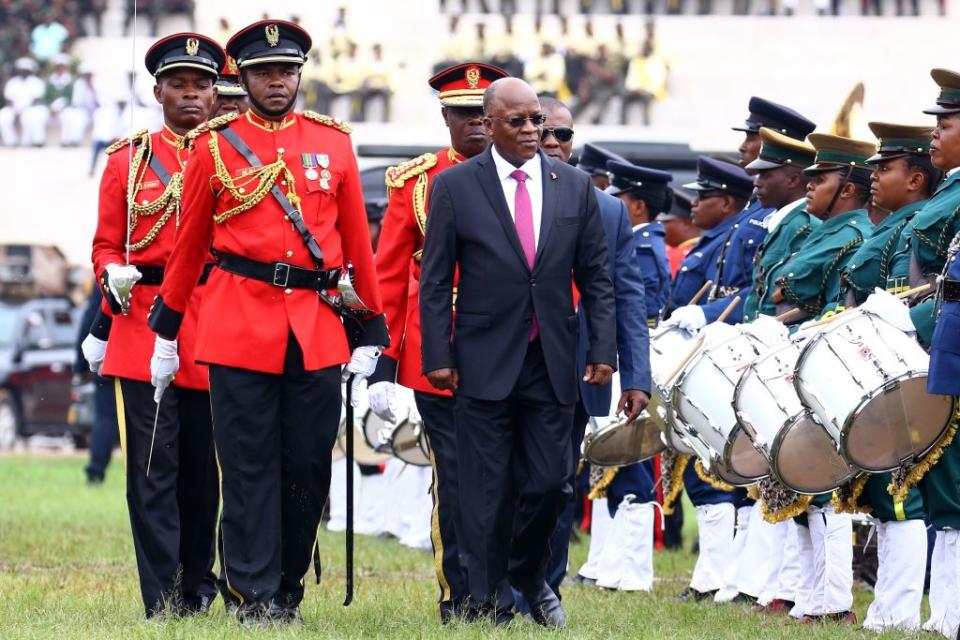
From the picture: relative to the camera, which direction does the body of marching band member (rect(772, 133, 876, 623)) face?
to the viewer's left

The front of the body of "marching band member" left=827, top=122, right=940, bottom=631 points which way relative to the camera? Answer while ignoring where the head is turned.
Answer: to the viewer's left

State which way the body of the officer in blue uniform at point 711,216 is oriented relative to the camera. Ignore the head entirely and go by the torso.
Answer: to the viewer's left

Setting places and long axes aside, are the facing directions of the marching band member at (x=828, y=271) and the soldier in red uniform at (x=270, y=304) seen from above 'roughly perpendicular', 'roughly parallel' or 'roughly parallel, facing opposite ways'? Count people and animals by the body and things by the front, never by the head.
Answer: roughly perpendicular

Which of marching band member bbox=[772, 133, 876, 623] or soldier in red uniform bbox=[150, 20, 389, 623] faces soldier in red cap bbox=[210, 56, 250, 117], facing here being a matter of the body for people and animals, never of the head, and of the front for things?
the marching band member

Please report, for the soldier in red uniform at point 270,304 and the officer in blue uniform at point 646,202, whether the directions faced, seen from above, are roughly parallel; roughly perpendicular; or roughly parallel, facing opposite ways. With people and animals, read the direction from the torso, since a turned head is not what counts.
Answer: roughly perpendicular

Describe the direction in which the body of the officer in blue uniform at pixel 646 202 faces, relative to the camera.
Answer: to the viewer's left

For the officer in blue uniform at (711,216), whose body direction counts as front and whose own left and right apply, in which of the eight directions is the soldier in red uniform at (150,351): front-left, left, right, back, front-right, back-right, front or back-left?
front-left

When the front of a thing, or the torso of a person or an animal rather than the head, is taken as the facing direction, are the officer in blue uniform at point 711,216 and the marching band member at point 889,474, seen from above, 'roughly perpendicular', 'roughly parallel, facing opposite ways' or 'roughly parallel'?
roughly parallel

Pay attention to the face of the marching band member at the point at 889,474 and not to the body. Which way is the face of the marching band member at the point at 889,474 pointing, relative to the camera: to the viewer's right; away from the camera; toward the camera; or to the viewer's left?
to the viewer's left

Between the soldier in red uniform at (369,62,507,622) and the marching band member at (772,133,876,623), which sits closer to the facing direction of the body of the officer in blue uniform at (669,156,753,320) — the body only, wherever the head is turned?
the soldier in red uniform

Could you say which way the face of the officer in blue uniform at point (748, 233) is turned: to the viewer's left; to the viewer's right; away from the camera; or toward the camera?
to the viewer's left

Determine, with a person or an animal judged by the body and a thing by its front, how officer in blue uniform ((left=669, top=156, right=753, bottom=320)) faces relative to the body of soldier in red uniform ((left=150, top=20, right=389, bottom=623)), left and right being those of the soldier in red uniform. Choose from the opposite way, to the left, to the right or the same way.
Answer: to the right

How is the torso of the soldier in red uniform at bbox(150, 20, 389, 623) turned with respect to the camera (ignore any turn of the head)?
toward the camera

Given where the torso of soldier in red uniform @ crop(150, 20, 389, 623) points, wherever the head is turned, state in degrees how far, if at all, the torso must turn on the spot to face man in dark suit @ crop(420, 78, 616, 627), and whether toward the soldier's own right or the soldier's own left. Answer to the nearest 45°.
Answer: approximately 90° to the soldier's own left
